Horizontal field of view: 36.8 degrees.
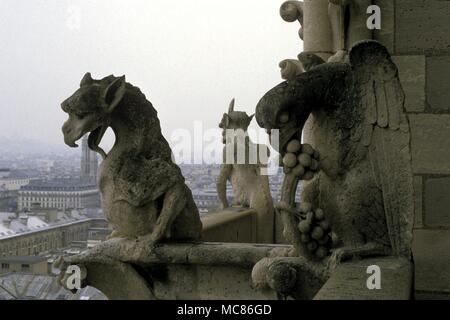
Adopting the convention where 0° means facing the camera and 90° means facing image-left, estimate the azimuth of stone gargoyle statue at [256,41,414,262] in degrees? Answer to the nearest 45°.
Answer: approximately 90°

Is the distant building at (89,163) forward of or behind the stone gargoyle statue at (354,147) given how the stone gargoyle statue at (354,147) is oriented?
forward

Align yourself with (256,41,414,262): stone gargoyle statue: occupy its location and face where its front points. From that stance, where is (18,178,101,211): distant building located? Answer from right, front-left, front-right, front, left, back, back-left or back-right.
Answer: front-right

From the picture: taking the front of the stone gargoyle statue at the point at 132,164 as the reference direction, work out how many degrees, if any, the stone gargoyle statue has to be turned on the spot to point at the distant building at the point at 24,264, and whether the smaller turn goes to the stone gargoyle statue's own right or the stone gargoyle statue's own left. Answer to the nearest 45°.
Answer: approximately 45° to the stone gargoyle statue's own right

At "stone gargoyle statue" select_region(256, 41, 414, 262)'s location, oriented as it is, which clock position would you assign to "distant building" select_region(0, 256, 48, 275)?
The distant building is roughly at 1 o'clock from the stone gargoyle statue.

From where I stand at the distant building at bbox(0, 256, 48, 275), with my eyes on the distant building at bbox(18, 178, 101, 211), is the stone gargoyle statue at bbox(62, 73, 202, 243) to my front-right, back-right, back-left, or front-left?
back-right

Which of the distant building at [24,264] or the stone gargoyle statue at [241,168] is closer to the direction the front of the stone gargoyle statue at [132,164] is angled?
the distant building

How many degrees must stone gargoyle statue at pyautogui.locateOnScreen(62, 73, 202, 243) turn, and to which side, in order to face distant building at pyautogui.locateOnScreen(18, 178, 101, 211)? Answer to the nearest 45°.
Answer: approximately 90° to its right

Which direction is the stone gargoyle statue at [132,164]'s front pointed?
to the viewer's left

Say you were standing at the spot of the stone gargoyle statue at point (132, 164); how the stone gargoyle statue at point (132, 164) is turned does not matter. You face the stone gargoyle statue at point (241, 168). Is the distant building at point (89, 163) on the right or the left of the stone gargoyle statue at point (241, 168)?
left

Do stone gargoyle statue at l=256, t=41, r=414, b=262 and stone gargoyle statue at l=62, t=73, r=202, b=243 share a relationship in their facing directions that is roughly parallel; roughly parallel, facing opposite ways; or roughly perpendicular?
roughly parallel

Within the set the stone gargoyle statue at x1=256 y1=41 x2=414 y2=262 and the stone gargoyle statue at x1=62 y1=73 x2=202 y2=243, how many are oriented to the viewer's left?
2

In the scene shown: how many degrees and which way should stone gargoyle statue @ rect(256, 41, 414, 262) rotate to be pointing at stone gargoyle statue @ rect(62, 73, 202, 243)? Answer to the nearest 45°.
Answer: approximately 45° to its right
